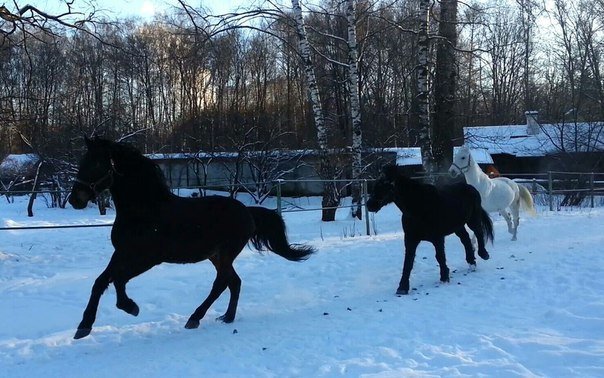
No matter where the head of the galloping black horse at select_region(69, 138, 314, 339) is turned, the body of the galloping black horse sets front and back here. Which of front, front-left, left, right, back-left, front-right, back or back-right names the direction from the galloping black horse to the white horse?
back-right

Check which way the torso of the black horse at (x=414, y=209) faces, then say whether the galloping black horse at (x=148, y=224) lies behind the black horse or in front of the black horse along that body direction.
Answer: in front

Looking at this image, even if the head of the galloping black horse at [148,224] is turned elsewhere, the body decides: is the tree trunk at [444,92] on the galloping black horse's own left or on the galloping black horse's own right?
on the galloping black horse's own right

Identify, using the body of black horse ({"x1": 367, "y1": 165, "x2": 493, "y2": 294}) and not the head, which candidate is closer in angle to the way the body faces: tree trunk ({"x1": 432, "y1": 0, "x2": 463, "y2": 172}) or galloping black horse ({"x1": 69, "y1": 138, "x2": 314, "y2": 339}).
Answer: the galloping black horse

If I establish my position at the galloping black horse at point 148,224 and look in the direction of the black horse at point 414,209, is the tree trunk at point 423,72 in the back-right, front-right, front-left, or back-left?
front-left

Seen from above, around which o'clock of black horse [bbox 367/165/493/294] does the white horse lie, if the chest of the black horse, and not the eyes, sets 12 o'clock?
The white horse is roughly at 5 o'clock from the black horse.

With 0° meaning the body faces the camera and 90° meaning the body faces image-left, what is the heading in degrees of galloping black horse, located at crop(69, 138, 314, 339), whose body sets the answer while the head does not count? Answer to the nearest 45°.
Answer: approximately 90°

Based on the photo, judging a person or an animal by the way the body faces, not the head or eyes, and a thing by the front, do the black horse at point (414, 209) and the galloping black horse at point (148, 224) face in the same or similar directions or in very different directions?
same or similar directions

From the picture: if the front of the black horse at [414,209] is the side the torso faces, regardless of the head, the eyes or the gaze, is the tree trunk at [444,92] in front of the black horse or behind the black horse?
behind

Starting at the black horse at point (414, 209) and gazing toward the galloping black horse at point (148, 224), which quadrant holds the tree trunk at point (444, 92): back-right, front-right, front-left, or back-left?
back-right

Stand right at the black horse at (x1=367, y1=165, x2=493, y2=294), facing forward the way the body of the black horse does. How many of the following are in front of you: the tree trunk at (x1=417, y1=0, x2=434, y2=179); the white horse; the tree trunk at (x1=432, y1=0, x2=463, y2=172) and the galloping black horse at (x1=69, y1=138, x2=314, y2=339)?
1
